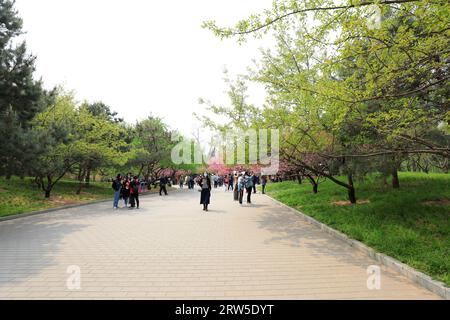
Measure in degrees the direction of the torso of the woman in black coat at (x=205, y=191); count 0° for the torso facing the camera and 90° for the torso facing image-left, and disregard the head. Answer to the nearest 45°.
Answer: approximately 0°

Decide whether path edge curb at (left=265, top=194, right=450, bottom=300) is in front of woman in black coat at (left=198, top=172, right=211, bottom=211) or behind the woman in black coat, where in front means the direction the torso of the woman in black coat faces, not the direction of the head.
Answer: in front

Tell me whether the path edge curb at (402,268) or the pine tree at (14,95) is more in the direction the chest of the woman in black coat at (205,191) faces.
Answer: the path edge curb

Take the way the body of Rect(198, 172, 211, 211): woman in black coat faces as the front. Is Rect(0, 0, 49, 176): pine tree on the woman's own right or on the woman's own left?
on the woman's own right
